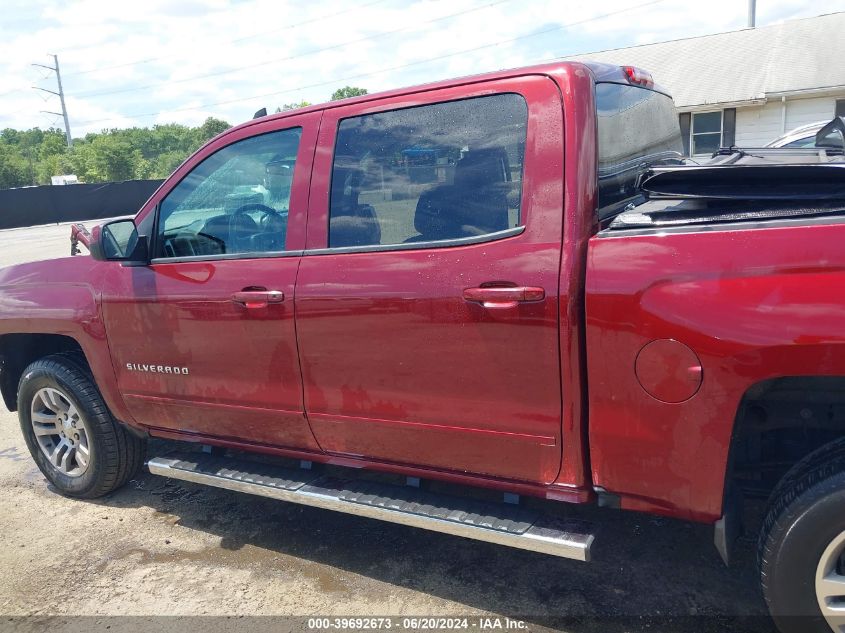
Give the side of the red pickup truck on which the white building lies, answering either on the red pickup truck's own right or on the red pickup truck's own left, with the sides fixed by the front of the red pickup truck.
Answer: on the red pickup truck's own right

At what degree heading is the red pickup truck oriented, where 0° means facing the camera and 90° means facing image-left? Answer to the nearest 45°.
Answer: approximately 135°

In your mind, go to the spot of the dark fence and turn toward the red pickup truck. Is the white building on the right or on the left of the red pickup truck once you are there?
left

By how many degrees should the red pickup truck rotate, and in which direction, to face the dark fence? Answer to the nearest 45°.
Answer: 0° — it already faces it

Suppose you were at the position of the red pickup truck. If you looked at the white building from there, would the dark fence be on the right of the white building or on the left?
left
